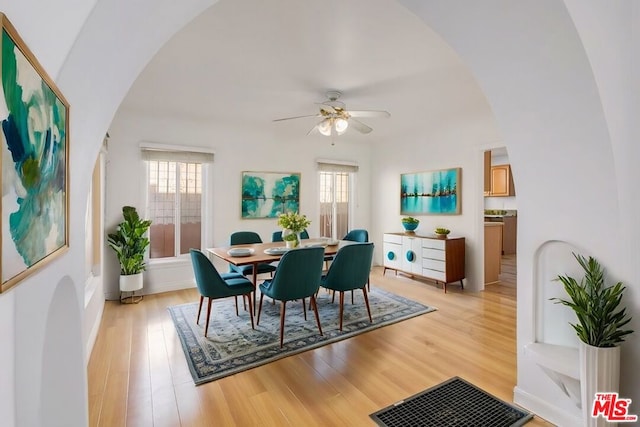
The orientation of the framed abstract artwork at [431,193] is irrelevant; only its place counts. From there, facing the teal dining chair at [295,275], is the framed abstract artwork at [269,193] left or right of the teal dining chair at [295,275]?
right

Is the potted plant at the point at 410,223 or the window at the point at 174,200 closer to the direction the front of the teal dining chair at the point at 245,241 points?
the potted plant

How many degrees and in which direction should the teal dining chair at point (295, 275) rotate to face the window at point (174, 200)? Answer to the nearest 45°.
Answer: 0° — it already faces it

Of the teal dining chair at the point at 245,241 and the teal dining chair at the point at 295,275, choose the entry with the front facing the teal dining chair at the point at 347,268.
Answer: the teal dining chair at the point at 245,241

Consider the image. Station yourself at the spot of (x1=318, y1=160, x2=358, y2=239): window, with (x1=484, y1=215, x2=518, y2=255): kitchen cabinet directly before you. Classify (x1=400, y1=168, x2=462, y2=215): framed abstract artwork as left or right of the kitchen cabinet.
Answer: right

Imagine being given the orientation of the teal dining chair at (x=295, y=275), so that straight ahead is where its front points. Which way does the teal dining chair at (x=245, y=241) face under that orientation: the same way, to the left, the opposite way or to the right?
the opposite way

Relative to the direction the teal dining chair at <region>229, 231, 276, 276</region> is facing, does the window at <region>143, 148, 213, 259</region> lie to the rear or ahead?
to the rear

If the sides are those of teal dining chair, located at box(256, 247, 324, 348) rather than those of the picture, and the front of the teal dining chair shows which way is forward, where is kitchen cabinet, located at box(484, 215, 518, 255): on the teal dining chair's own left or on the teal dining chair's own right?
on the teal dining chair's own right
